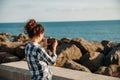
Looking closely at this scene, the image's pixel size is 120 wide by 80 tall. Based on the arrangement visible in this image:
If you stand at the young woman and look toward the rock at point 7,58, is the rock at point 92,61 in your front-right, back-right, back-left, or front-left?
front-right

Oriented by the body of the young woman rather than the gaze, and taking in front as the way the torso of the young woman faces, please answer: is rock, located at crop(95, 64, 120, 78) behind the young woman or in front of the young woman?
in front

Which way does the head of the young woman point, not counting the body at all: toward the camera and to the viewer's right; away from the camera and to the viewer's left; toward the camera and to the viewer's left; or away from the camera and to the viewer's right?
away from the camera and to the viewer's right

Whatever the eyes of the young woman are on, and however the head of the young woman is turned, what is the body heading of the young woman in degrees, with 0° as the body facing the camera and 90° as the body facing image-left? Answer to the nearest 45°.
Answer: approximately 225°

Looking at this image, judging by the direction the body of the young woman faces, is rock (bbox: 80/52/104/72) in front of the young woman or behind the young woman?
in front

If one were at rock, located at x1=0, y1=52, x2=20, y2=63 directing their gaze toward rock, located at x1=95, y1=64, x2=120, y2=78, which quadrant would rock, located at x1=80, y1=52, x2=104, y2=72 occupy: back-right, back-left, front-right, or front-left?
front-left
